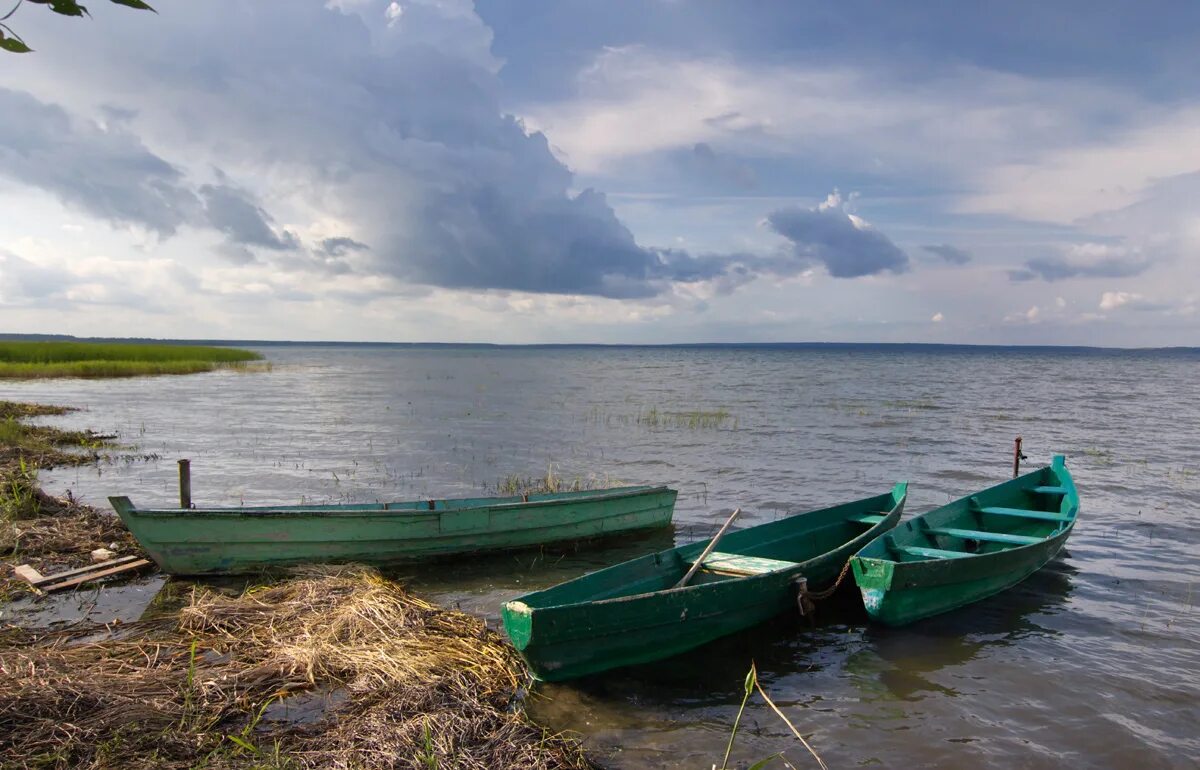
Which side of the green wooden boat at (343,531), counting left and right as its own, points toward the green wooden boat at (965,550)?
back

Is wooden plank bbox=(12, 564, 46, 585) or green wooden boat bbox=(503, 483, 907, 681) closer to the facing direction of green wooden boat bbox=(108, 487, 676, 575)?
the wooden plank

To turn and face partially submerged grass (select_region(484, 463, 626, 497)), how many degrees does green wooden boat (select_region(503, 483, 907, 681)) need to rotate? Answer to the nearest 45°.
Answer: approximately 45° to its left

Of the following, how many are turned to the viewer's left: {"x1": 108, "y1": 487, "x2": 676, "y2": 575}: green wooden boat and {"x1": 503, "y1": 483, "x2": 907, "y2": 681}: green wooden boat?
1

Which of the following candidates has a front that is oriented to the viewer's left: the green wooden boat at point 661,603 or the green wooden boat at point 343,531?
the green wooden boat at point 343,531

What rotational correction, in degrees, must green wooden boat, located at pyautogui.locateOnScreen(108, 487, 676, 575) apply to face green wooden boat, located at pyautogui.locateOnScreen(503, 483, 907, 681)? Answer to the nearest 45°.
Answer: approximately 135° to its left

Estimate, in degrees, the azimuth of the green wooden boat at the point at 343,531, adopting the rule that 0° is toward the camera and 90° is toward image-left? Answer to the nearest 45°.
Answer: approximately 90°

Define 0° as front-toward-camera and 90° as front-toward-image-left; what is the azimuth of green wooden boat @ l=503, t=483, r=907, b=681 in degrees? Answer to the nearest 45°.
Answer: approximately 225°

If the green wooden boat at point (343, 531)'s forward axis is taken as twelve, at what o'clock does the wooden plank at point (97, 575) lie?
The wooden plank is roughly at 12 o'clock from the green wooden boat.

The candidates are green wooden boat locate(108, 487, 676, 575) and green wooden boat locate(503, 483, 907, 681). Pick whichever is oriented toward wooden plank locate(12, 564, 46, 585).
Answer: green wooden boat locate(108, 487, 676, 575)

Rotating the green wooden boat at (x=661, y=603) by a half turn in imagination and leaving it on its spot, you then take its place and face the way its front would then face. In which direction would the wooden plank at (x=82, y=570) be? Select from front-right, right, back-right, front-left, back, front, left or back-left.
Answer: front-right

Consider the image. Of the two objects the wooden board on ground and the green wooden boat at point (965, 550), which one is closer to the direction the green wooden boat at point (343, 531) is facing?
the wooden board on ground

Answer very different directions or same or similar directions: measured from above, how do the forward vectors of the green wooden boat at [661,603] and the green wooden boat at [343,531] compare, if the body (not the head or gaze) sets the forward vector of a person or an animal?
very different directions

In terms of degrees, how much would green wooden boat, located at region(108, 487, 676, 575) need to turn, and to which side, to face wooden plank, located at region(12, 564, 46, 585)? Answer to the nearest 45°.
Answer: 0° — it already faces it

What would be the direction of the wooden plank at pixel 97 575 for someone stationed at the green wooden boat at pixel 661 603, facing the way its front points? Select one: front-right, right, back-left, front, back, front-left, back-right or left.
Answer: back-left

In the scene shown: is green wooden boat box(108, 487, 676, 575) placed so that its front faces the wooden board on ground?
yes
